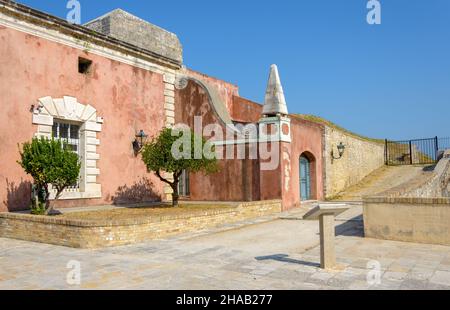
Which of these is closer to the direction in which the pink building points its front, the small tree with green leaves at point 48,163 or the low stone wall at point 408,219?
the low stone wall

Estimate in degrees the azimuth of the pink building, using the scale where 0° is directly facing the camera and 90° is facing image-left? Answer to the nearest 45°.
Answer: approximately 315°

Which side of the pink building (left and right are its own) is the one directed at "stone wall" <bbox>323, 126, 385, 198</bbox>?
left

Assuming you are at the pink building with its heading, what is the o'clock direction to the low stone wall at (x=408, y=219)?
The low stone wall is roughly at 12 o'clock from the pink building.

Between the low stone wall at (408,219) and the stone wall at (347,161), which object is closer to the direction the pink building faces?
the low stone wall

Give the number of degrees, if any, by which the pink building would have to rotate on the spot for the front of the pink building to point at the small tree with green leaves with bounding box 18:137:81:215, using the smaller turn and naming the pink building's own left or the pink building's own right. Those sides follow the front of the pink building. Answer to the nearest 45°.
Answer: approximately 45° to the pink building's own right
